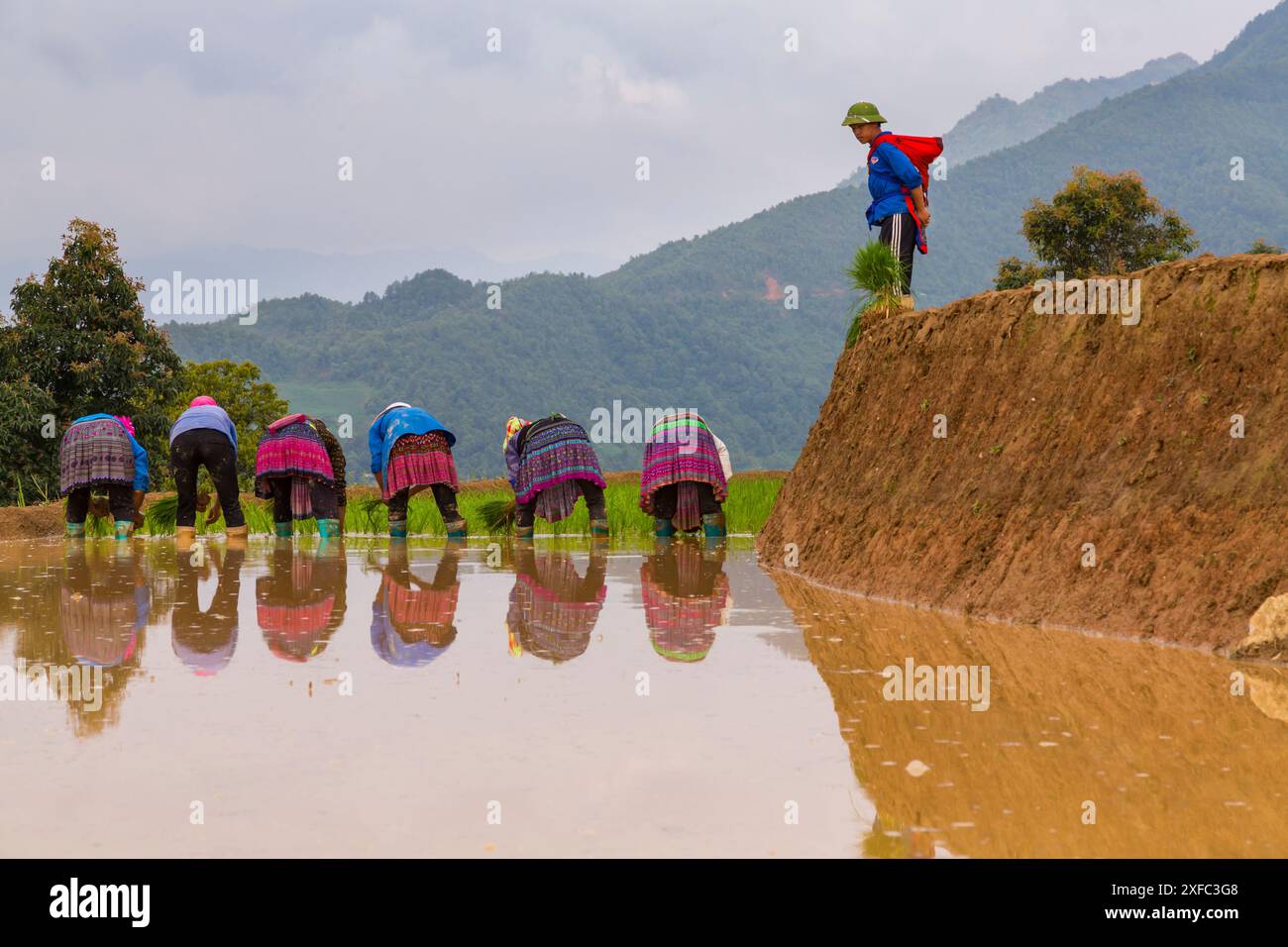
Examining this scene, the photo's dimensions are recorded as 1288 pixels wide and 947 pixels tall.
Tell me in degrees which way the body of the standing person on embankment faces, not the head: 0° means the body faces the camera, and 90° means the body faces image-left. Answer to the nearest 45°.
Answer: approximately 90°

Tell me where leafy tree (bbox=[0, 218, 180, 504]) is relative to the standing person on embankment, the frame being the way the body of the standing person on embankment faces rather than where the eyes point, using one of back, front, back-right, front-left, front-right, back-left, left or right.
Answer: front-right

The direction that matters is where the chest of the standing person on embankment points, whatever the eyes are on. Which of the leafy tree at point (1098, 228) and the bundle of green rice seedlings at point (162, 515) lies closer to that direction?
the bundle of green rice seedlings

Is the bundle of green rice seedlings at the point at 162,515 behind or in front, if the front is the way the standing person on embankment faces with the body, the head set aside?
in front
